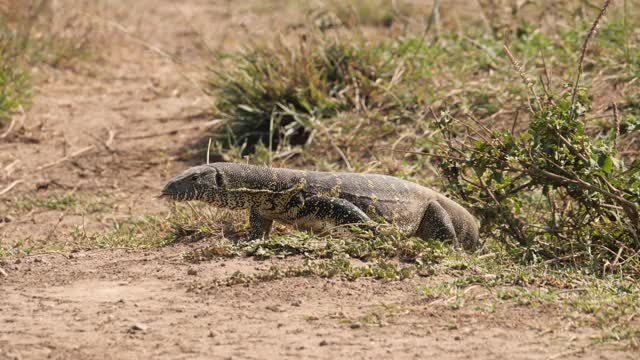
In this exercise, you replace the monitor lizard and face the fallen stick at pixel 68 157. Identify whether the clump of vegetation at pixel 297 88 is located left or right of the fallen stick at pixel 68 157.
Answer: right

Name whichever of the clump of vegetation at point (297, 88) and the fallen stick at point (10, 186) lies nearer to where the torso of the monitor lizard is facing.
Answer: the fallen stick

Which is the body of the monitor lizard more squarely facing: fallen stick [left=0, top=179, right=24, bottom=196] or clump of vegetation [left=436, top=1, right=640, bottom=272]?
the fallen stick

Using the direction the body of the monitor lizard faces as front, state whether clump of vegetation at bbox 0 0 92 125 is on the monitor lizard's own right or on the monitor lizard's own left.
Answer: on the monitor lizard's own right

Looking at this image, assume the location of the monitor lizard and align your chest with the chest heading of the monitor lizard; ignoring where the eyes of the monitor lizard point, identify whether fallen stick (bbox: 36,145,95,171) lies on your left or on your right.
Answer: on your right

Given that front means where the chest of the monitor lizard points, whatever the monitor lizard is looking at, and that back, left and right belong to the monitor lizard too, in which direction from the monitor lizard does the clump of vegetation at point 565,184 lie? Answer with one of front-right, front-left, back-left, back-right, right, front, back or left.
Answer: back

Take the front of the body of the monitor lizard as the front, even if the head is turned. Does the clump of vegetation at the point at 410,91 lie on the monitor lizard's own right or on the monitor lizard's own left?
on the monitor lizard's own right

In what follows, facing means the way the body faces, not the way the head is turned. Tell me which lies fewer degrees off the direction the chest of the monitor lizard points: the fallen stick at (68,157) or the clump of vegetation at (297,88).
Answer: the fallen stick

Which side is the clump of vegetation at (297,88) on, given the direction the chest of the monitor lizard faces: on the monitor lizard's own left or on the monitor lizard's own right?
on the monitor lizard's own right

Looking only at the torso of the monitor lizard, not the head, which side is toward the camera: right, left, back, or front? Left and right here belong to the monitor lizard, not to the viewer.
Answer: left
